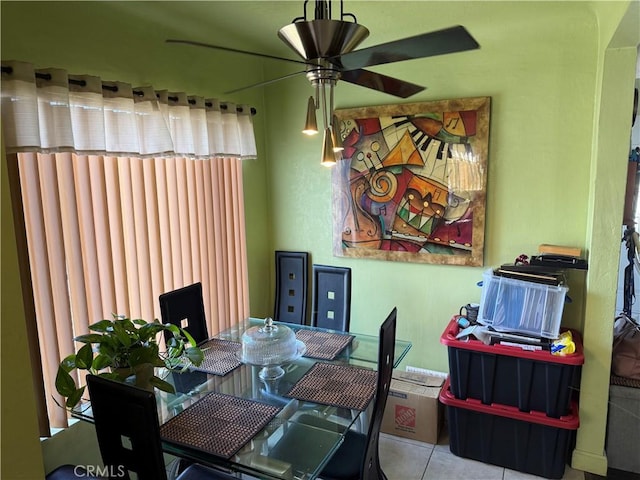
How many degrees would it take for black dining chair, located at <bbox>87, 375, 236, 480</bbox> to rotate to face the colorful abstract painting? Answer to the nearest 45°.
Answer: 0° — it already faces it

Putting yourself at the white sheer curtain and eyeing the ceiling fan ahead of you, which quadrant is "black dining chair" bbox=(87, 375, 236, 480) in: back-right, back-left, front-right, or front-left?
front-right

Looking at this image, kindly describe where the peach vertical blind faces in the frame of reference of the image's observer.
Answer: facing the viewer and to the right of the viewer

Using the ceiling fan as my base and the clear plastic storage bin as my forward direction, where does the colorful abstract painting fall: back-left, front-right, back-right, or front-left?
front-left

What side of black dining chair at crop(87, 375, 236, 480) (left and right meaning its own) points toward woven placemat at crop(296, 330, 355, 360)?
front

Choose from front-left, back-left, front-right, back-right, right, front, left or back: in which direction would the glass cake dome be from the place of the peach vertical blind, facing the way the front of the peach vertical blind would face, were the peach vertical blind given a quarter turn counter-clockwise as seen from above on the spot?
right

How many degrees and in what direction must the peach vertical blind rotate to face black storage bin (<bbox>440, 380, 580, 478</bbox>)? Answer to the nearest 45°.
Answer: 0° — it already faces it

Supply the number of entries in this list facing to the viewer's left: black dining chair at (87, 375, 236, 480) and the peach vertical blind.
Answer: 0

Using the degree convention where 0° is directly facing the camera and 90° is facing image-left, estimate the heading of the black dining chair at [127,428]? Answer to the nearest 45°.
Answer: approximately 225°

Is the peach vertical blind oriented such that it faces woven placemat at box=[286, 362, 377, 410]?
yes

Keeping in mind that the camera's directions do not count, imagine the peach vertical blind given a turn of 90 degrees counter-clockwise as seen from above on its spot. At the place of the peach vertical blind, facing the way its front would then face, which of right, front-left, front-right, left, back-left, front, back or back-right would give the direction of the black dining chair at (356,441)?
right

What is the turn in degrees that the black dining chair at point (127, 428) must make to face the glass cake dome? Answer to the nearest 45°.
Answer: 0° — it already faces it

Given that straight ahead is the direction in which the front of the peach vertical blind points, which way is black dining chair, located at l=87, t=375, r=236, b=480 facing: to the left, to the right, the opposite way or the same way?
to the left

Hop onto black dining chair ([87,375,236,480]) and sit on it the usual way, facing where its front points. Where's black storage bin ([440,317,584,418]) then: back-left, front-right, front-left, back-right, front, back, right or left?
front-right
